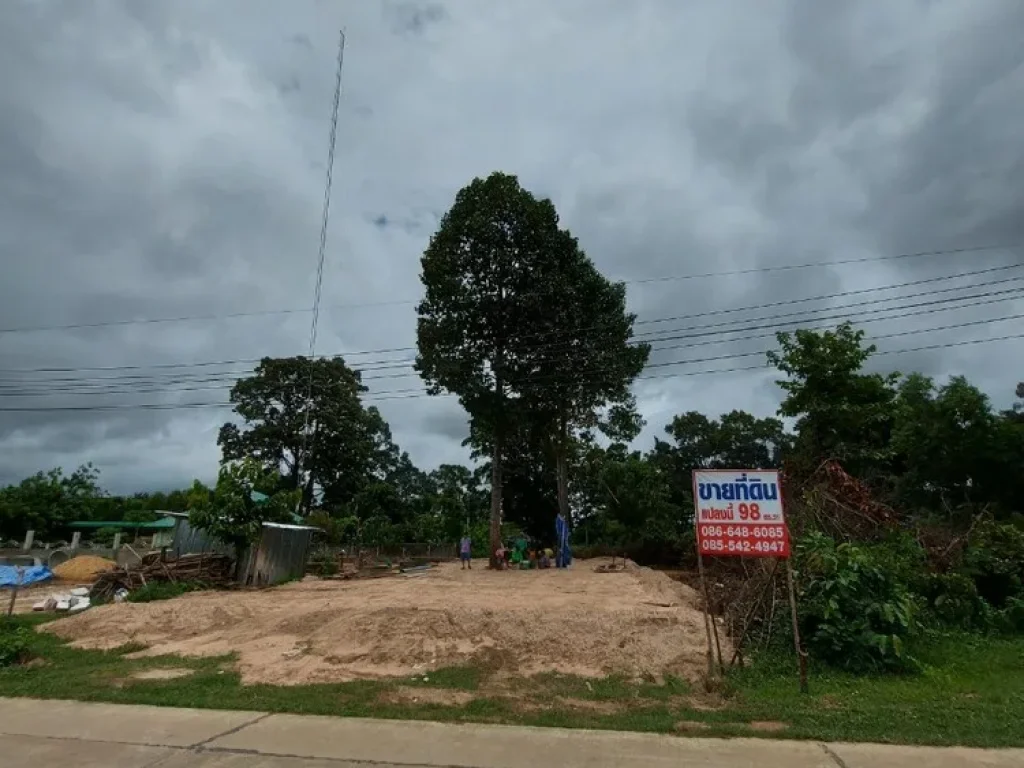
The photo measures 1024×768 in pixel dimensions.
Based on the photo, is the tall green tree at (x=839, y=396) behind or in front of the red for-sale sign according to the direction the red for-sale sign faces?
behind

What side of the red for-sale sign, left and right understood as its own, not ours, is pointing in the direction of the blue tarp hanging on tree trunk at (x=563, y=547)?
back

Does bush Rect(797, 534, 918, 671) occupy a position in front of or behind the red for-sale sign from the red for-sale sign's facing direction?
behind

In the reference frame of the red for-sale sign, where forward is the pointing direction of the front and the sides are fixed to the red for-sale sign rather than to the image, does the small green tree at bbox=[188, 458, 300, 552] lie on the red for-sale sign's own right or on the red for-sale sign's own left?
on the red for-sale sign's own right

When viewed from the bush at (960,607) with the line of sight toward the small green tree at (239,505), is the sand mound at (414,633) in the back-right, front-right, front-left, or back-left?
front-left

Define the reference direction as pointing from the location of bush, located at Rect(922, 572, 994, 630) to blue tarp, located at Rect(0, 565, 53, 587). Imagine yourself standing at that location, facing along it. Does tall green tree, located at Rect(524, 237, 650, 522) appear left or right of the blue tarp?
right

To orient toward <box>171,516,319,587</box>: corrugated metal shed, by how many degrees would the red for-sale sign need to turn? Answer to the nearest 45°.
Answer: approximately 135° to its right

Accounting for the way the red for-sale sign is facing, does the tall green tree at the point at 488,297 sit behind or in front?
behind

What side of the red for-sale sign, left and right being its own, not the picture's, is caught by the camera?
front

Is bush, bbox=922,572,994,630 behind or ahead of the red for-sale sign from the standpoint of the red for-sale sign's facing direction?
behind

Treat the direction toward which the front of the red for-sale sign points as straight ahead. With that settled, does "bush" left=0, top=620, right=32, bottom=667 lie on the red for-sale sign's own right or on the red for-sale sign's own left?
on the red for-sale sign's own right

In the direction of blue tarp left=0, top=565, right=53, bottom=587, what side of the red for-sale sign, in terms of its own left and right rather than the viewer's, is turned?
right

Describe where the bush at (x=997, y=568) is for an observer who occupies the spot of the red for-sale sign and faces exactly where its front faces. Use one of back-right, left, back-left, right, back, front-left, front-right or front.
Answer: back-left

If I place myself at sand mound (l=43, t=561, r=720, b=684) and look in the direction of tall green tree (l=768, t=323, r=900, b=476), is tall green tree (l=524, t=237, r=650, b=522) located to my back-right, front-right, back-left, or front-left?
front-left
